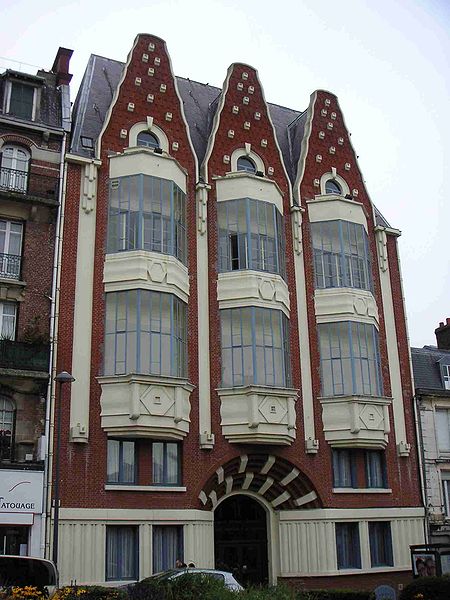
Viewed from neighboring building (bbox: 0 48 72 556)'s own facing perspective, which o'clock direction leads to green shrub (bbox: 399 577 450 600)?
The green shrub is roughly at 10 o'clock from the neighboring building.

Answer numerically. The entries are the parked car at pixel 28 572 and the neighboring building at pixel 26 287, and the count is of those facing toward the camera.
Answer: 1

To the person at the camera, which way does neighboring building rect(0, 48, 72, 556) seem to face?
facing the viewer

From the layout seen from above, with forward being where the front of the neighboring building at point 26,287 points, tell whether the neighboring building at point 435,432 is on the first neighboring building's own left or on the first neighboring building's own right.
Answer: on the first neighboring building's own left

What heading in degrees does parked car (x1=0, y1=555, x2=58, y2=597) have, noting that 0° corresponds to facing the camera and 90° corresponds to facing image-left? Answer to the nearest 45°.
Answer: approximately 90°

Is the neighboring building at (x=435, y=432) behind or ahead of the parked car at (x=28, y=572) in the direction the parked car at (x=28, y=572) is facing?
behind

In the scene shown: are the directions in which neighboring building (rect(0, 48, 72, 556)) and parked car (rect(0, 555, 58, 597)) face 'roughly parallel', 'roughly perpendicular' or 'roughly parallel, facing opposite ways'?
roughly perpendicular

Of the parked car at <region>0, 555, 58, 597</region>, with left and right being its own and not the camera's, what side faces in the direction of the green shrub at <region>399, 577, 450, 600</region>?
back

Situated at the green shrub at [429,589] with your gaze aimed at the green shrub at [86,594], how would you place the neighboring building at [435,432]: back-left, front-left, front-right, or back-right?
back-right
